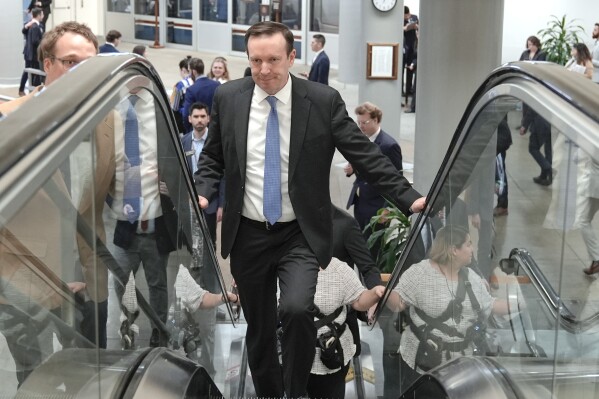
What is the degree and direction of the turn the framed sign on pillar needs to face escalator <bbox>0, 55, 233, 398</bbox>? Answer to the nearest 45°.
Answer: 0° — it already faces it

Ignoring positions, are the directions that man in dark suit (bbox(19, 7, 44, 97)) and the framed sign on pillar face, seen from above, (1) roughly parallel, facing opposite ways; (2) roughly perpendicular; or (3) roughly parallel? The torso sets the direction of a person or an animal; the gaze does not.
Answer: roughly perpendicular

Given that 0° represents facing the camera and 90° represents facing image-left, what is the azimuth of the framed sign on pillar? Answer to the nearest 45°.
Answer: approximately 0°

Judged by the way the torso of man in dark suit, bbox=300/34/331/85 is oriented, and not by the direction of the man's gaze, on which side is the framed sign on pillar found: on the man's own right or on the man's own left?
on the man's own left

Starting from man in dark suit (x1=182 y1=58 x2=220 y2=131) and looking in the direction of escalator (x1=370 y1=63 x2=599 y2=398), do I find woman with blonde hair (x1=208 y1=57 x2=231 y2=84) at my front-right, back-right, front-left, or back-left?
back-left

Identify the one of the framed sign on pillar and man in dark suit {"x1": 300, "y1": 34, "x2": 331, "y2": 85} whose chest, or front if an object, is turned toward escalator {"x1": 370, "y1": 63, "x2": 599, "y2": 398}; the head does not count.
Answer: the framed sign on pillar

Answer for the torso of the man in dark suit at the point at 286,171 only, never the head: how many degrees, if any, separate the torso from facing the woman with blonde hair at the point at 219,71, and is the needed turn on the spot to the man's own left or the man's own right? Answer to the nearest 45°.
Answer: approximately 180°

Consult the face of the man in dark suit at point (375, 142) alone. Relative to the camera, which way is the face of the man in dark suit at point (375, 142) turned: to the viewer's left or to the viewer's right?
to the viewer's left

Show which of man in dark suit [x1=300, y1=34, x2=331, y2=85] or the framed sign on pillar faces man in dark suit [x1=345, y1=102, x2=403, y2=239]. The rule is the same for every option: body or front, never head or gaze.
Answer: the framed sign on pillar

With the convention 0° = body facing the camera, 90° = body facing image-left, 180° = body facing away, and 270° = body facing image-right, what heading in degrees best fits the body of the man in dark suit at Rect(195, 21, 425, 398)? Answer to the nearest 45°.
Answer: approximately 0°
